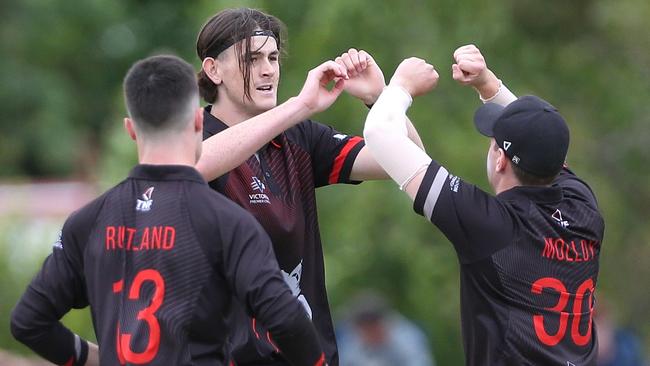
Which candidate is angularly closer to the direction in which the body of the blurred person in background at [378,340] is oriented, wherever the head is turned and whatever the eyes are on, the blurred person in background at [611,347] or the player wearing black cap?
the player wearing black cap

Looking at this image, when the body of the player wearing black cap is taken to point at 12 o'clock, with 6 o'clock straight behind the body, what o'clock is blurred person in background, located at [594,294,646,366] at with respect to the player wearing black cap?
The blurred person in background is roughly at 2 o'clock from the player wearing black cap.

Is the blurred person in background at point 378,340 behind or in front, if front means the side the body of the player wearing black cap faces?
in front

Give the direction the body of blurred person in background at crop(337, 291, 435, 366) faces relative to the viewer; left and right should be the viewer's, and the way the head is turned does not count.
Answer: facing the viewer

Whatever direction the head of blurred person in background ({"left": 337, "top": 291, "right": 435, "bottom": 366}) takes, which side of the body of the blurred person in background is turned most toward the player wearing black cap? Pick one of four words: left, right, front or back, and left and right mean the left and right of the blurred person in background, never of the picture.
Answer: front

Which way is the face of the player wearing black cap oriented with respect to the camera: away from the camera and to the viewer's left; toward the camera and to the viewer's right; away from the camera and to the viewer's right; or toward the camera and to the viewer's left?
away from the camera and to the viewer's left

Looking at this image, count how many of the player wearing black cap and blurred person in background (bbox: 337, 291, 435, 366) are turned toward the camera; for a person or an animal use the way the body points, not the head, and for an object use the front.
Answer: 1

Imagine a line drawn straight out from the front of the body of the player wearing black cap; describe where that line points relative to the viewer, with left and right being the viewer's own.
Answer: facing away from the viewer and to the left of the viewer

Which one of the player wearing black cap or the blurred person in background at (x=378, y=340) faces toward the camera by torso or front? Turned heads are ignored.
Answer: the blurred person in background

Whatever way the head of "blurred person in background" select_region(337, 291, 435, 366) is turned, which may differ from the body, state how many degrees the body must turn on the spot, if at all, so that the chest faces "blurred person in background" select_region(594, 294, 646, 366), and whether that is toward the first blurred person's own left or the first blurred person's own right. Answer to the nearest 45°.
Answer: approximately 90° to the first blurred person's own left
